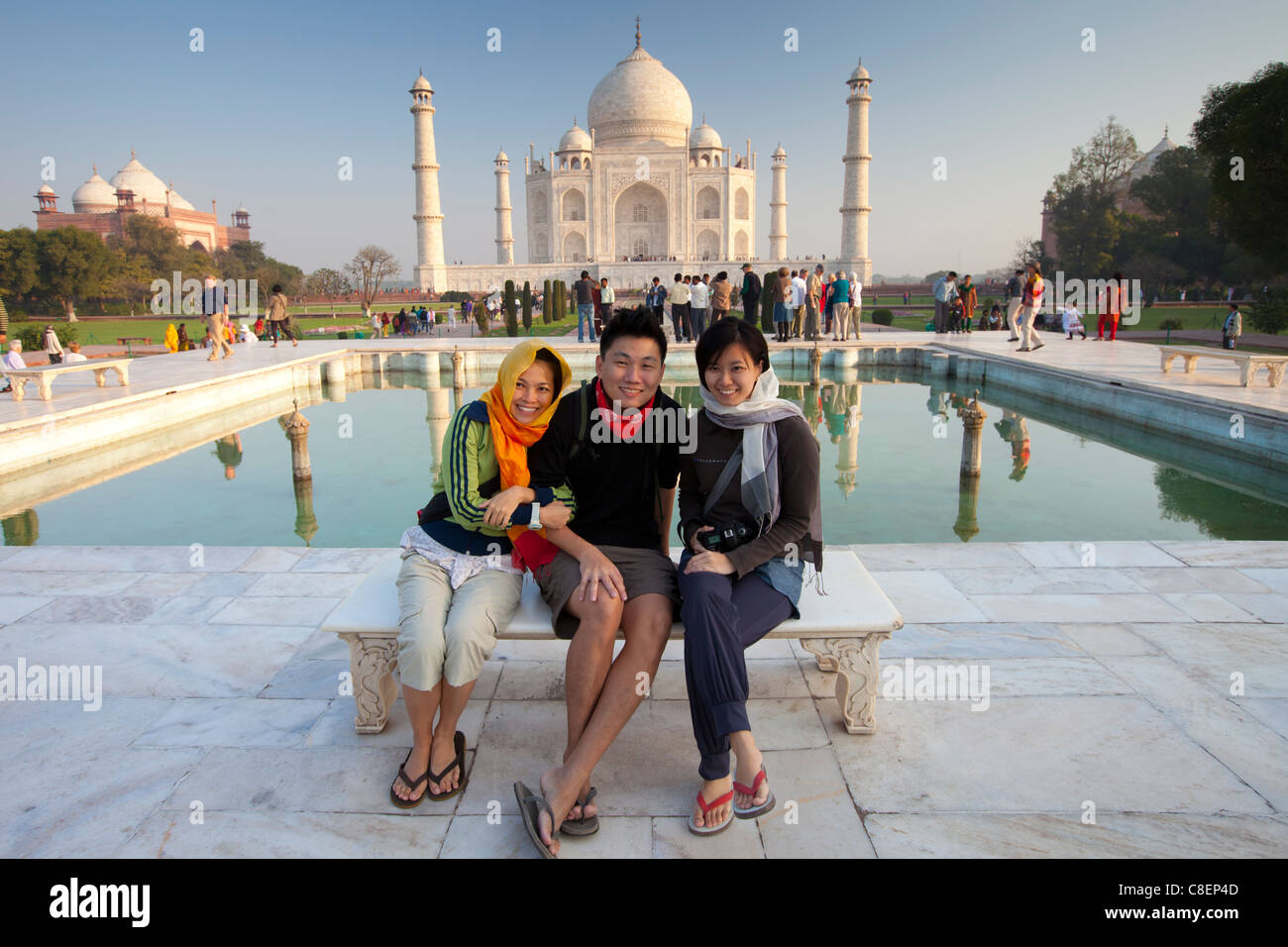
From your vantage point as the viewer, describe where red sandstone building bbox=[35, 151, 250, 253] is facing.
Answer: facing the viewer and to the right of the viewer

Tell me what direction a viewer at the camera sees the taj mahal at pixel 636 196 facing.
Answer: facing the viewer

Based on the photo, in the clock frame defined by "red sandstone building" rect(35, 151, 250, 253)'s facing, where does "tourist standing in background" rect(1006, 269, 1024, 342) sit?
The tourist standing in background is roughly at 1 o'clock from the red sandstone building.

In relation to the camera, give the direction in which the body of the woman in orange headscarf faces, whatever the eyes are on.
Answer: toward the camera

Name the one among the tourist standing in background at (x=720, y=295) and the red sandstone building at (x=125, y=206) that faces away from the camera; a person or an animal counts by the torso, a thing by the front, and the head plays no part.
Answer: the tourist standing in background

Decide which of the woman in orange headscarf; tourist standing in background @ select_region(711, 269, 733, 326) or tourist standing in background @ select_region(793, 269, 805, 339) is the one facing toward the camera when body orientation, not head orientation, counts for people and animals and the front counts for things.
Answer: the woman in orange headscarf

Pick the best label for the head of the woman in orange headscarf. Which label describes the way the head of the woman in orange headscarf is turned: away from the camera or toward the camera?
toward the camera

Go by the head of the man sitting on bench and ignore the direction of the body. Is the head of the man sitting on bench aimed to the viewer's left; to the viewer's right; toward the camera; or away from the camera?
toward the camera

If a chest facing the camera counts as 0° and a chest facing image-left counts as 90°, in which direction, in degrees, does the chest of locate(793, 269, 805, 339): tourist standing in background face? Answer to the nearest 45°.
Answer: approximately 180°
